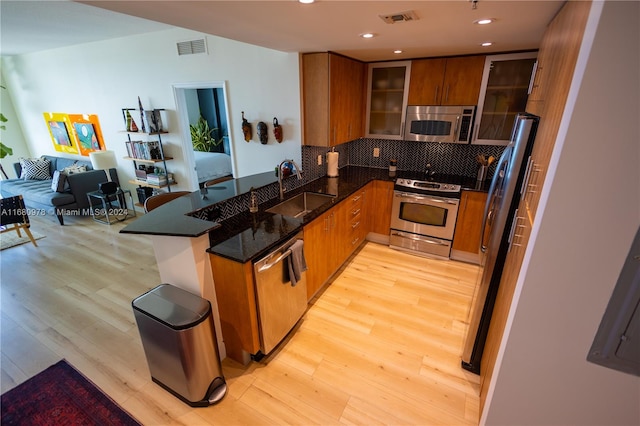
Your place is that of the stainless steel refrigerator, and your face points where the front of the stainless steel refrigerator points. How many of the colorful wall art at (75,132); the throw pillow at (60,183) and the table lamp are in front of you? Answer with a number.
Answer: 3

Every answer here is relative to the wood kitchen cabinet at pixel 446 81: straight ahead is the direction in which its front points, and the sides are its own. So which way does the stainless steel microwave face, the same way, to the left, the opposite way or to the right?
the same way

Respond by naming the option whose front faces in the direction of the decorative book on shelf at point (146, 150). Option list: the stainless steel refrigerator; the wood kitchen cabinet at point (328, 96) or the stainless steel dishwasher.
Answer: the stainless steel refrigerator

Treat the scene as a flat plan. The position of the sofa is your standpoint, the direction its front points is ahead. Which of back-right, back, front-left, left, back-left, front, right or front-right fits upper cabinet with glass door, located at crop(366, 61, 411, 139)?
left

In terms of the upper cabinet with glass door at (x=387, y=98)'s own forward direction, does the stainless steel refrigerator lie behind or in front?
in front

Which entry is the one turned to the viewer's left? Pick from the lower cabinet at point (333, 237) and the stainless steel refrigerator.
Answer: the stainless steel refrigerator

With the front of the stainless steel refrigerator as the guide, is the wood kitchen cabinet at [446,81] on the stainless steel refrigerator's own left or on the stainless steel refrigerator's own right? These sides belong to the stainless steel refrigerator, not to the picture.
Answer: on the stainless steel refrigerator's own right

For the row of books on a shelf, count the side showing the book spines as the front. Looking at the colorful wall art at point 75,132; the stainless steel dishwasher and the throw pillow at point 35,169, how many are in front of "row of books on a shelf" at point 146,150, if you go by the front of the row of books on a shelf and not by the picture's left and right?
1

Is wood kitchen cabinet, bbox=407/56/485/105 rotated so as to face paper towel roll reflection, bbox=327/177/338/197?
no

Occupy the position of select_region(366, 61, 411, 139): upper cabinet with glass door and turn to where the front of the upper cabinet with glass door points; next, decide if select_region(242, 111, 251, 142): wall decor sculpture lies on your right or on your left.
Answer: on your right

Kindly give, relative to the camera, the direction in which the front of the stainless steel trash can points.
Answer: facing the viewer and to the right of the viewer

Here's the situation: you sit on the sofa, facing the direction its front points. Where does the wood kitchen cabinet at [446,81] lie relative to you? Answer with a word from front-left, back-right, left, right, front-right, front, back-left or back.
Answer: left

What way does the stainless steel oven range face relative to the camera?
toward the camera

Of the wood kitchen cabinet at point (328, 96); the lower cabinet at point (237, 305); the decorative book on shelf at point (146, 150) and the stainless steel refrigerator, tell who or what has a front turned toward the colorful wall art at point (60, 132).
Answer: the stainless steel refrigerator

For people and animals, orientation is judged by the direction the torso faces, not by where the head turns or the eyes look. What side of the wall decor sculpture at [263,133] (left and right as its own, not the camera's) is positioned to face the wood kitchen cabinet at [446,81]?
left

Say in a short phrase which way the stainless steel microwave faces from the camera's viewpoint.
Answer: facing the viewer

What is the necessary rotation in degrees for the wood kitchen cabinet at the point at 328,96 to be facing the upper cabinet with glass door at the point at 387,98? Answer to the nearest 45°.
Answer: approximately 90° to its left

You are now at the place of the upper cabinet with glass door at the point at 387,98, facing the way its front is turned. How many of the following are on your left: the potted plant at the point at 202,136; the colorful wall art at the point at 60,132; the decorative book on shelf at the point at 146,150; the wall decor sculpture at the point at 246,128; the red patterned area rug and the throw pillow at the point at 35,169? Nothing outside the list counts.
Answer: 0

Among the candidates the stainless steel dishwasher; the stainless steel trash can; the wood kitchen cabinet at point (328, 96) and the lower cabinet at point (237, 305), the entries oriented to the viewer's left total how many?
0
